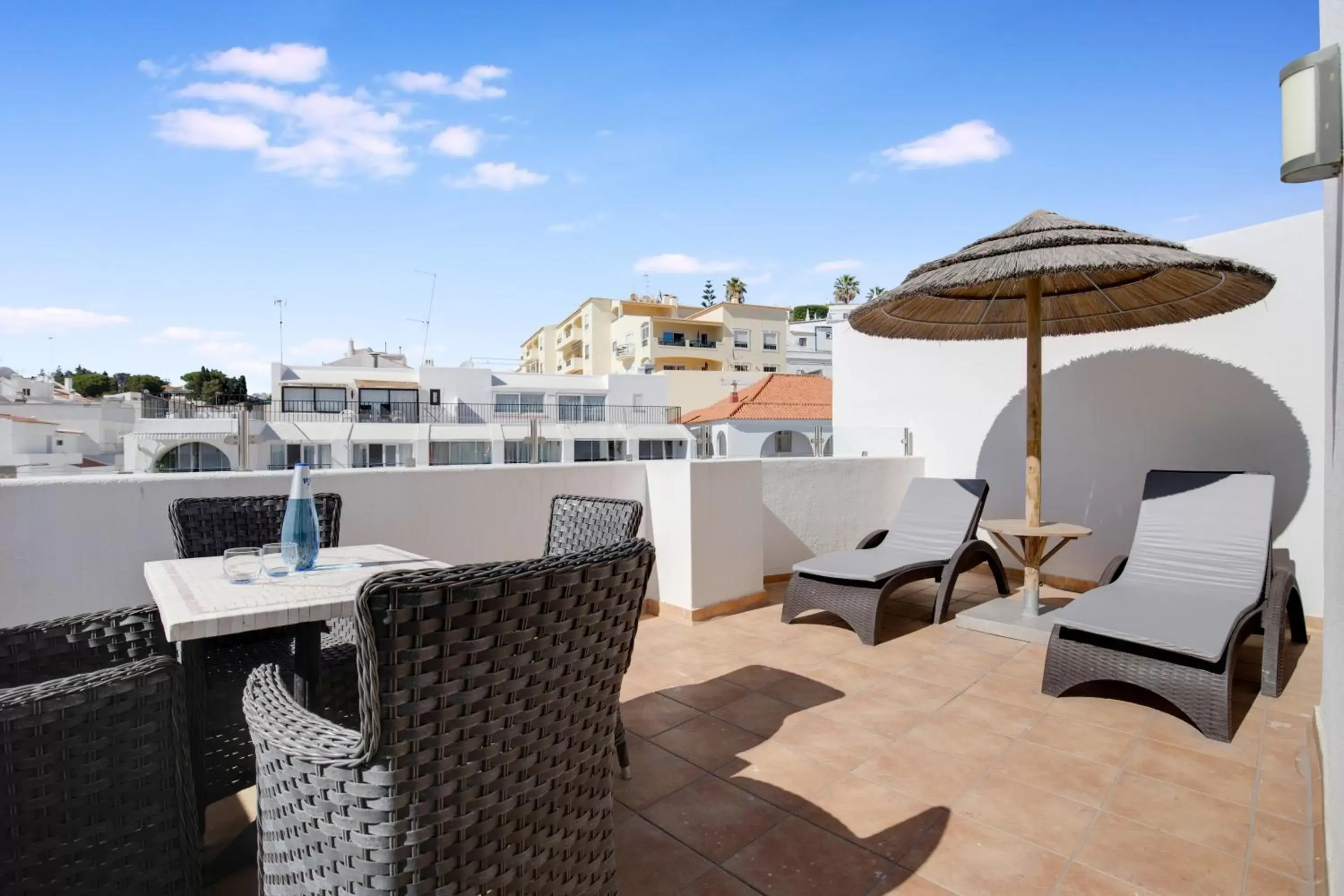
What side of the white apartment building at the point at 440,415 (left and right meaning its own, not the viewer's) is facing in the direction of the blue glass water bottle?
front

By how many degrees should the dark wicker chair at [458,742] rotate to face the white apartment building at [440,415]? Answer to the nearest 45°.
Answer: approximately 45° to its right

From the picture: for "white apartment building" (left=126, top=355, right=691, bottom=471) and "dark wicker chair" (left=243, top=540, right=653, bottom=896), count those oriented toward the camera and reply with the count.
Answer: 1

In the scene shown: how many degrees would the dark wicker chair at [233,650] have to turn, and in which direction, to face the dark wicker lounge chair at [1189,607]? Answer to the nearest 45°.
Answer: approximately 45° to its left

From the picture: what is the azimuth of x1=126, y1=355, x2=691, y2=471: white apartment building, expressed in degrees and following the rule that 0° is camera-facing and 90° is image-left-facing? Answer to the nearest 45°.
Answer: approximately 0°

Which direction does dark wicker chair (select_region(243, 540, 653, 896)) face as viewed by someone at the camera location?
facing away from the viewer and to the left of the viewer

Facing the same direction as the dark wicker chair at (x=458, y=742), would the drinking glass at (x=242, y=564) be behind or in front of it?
in front

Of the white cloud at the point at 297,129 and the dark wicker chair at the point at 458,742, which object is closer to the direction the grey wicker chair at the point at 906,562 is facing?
the dark wicker chair

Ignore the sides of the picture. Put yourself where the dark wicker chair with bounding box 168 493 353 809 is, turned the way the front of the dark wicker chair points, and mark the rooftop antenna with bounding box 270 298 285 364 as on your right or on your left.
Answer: on your left

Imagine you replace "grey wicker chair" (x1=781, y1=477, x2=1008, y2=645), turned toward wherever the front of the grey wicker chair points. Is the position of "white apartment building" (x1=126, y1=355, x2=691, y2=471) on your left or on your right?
on your right
